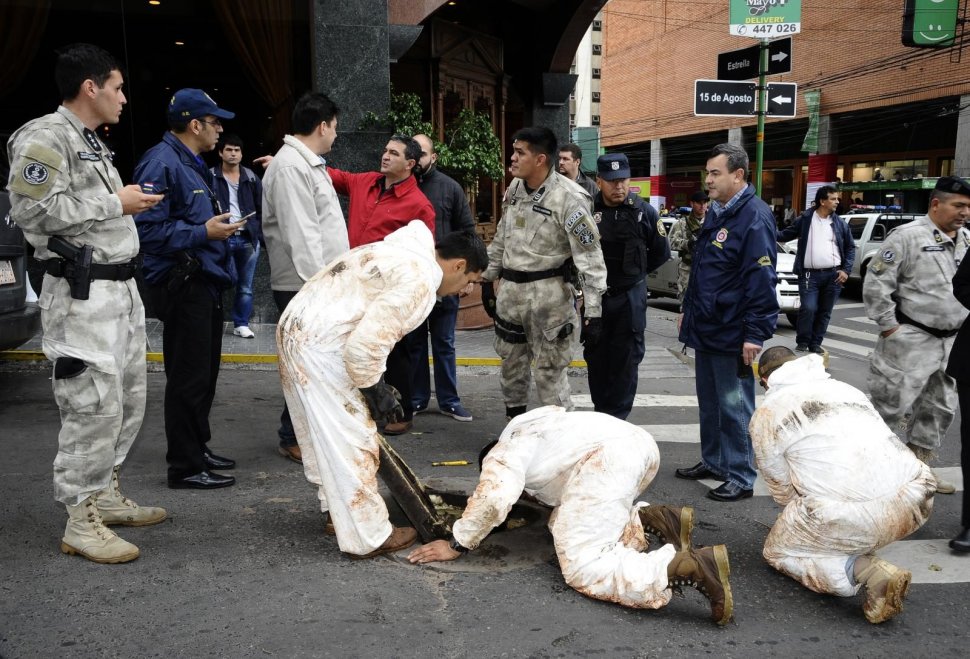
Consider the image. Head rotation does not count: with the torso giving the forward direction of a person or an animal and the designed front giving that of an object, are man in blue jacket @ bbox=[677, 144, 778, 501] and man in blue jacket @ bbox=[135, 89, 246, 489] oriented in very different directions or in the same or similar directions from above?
very different directions

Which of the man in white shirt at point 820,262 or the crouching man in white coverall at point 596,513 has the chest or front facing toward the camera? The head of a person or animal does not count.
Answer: the man in white shirt

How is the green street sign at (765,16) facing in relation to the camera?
toward the camera

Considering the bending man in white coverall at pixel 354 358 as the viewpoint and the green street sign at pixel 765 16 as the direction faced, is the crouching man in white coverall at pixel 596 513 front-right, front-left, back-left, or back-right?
front-right

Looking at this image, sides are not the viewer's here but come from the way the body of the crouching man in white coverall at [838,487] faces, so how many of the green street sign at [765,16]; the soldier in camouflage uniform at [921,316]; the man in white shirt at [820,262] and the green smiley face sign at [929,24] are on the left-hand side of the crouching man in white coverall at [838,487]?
0

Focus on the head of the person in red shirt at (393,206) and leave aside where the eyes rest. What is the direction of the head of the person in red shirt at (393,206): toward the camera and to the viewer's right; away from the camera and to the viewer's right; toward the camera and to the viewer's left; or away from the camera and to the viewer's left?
toward the camera and to the viewer's left

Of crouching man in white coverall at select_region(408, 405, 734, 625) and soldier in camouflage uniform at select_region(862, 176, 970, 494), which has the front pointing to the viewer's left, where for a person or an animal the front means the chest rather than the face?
the crouching man in white coverall

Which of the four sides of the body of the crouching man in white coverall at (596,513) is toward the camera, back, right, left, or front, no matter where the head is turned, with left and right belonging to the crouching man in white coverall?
left

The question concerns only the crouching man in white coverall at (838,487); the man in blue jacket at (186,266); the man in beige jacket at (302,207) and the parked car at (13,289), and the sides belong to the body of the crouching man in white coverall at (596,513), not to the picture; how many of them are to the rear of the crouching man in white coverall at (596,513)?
1

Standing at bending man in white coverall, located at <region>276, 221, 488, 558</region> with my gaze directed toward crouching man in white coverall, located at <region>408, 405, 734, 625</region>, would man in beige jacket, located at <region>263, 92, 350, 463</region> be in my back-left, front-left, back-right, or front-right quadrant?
back-left

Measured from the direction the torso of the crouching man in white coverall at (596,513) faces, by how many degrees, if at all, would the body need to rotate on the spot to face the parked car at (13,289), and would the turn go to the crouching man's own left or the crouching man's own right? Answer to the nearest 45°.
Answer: approximately 45° to the crouching man's own right

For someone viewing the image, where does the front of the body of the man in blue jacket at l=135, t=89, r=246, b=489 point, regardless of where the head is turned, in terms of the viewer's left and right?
facing to the right of the viewer

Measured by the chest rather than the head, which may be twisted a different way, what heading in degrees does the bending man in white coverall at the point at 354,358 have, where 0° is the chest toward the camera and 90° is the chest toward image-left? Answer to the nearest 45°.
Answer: approximately 270°

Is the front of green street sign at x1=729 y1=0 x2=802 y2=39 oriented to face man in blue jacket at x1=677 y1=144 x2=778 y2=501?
yes

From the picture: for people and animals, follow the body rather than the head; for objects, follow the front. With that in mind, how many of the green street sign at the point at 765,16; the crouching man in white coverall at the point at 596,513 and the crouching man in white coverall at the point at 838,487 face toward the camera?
1

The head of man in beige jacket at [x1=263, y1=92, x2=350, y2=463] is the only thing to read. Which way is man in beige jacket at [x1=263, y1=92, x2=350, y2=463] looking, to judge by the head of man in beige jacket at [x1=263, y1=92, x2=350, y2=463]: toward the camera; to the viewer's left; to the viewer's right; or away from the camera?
to the viewer's right

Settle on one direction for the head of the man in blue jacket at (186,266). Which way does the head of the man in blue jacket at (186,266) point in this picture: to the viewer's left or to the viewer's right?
to the viewer's right

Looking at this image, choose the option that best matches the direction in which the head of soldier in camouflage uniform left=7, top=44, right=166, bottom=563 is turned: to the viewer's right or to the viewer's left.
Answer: to the viewer's right
